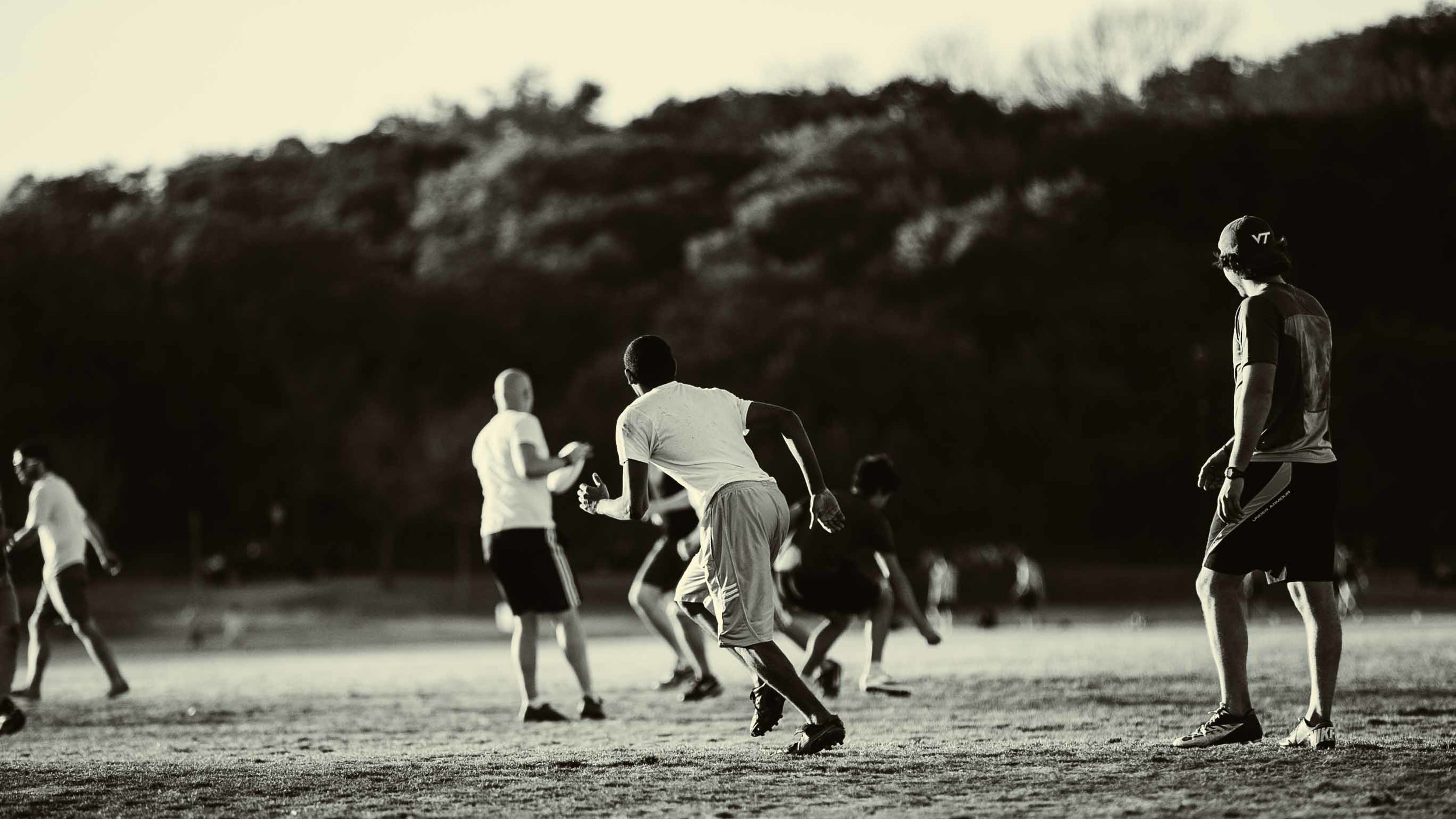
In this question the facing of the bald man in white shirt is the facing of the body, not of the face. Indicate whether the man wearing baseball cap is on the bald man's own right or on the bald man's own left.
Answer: on the bald man's own right

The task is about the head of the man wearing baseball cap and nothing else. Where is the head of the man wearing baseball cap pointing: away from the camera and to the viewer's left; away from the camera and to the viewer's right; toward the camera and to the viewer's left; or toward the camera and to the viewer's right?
away from the camera and to the viewer's left

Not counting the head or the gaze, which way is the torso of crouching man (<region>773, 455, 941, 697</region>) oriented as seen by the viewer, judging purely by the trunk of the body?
to the viewer's right

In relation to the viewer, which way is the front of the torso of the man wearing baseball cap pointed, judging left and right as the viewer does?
facing away from the viewer and to the left of the viewer

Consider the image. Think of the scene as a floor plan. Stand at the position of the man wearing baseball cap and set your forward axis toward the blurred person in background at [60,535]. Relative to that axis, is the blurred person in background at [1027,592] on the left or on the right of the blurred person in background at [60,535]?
right

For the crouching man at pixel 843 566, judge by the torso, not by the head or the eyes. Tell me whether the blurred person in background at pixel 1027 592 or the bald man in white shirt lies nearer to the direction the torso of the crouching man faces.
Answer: the blurred person in background

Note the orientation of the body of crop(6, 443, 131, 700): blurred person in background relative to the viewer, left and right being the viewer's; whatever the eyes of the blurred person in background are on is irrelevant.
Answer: facing to the left of the viewer

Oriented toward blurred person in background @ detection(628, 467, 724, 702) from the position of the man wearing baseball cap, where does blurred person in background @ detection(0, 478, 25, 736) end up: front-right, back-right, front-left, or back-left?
front-left

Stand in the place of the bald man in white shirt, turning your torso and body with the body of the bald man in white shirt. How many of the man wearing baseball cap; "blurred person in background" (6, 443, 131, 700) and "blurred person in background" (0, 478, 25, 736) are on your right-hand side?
1

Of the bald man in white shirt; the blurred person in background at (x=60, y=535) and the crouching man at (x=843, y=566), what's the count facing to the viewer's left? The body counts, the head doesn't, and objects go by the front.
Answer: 1

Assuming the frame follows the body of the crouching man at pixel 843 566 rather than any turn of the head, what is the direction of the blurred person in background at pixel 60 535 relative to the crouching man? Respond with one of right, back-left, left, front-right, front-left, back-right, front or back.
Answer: back

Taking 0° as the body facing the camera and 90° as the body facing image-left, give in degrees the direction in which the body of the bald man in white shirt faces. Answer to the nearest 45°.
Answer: approximately 225°

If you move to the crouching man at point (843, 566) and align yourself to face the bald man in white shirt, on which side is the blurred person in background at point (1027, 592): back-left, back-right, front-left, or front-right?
back-right

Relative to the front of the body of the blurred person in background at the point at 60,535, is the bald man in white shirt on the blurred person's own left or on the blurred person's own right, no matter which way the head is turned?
on the blurred person's own left
